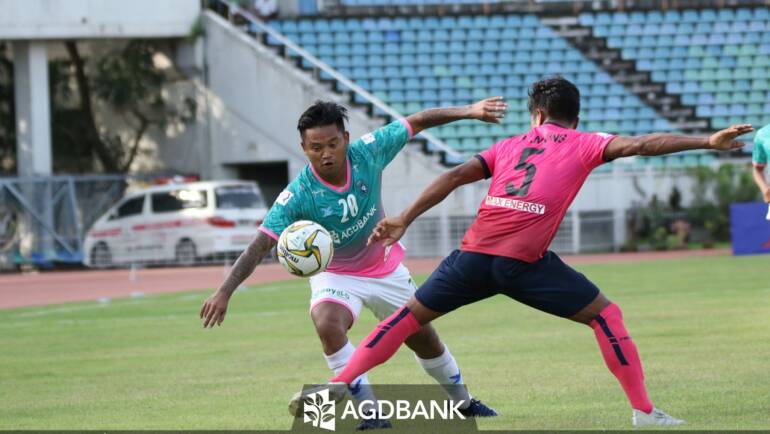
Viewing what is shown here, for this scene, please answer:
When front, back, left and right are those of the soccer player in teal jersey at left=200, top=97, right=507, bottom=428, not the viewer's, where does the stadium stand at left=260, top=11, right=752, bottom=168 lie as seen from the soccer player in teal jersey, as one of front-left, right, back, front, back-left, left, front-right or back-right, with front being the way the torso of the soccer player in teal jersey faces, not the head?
back

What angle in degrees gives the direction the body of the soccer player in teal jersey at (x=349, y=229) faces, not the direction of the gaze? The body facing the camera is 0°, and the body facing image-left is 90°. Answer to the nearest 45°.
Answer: approximately 0°

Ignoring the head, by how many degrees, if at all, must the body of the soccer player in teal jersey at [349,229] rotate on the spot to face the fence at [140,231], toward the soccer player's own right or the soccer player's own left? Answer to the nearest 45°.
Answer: approximately 180°

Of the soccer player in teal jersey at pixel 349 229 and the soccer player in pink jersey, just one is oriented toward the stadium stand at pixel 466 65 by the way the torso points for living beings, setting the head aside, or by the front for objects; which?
the soccer player in pink jersey

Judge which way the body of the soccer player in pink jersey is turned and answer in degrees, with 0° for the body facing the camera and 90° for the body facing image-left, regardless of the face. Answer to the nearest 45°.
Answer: approximately 180°

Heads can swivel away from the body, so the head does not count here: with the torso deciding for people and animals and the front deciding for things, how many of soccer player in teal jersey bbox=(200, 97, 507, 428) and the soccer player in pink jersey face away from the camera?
1

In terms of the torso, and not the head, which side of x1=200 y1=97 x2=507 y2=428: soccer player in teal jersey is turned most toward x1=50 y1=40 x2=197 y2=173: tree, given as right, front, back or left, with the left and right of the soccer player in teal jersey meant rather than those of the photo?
back
